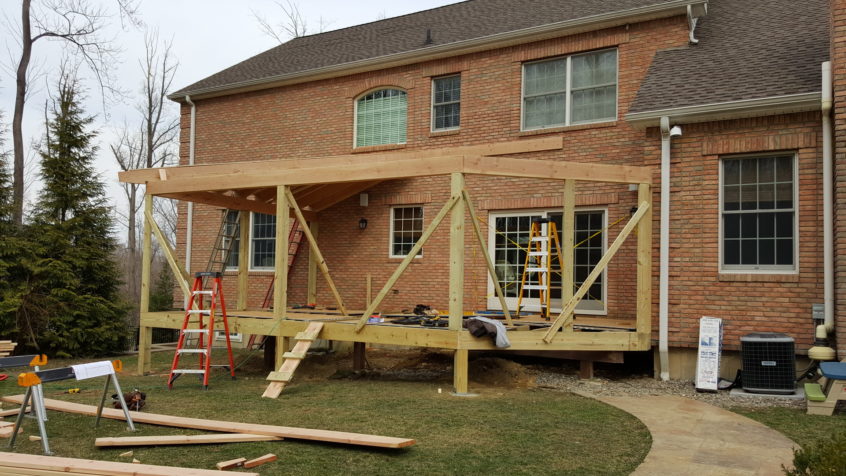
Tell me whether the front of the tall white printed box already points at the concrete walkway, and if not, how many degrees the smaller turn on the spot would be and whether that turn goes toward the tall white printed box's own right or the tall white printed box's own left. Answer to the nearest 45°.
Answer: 0° — it already faces it

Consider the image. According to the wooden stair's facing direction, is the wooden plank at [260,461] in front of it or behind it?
in front

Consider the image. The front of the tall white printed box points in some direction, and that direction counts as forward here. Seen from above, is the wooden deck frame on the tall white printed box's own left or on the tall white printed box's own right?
on the tall white printed box's own right

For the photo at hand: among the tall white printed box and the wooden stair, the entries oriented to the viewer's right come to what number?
0

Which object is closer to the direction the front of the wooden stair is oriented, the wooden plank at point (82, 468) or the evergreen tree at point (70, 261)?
the wooden plank

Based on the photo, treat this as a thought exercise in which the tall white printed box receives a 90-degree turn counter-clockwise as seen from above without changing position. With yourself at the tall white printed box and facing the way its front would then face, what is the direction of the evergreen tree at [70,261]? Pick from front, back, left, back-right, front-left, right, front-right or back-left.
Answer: back

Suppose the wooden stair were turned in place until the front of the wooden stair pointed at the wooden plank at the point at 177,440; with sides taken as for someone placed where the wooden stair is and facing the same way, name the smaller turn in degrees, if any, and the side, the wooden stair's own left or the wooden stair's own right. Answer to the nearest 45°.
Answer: approximately 45° to the wooden stair's own left

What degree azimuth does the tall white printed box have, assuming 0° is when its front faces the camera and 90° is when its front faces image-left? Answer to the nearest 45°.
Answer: approximately 0°

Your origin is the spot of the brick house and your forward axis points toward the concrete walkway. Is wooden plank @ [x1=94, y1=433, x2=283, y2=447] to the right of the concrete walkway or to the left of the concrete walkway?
right

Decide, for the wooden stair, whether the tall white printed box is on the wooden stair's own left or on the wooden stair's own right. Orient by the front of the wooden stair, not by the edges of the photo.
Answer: on the wooden stair's own left

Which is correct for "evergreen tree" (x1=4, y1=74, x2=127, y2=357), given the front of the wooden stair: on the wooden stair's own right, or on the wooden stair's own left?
on the wooden stair's own right

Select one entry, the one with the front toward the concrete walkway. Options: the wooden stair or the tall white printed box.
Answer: the tall white printed box

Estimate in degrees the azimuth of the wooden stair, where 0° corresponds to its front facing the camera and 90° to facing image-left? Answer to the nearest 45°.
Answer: approximately 45°
